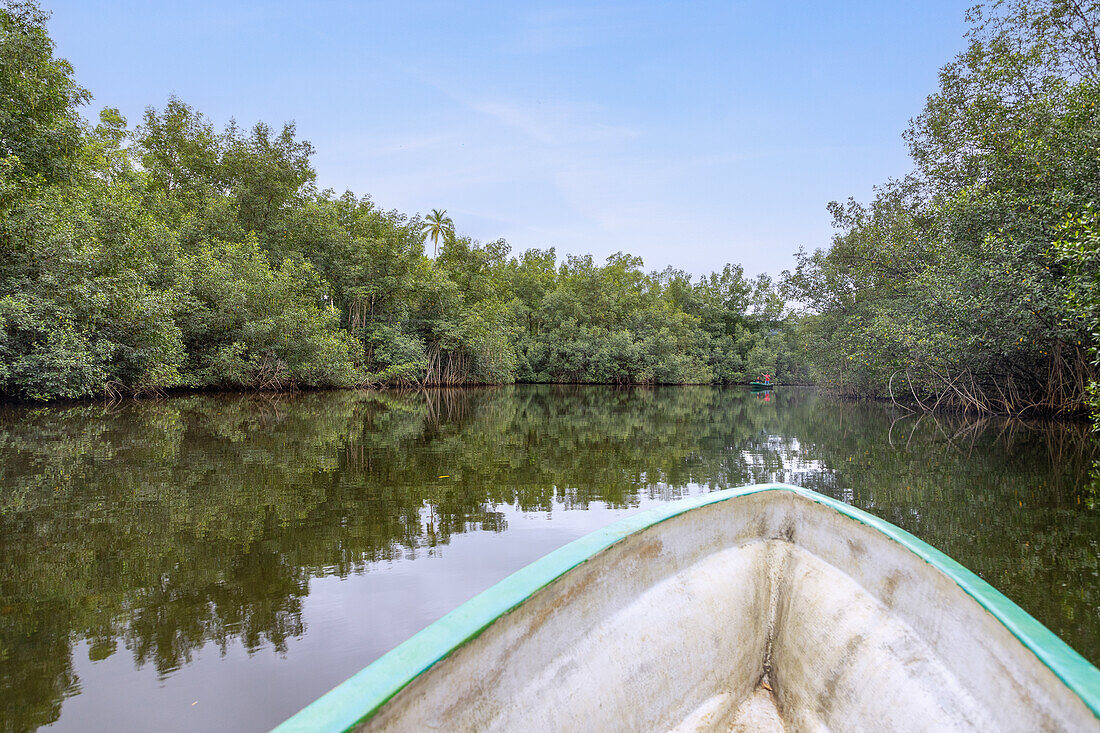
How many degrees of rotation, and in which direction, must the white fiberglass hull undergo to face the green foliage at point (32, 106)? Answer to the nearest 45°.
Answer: approximately 45° to its left

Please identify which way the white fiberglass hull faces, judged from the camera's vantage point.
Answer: facing away from the viewer
